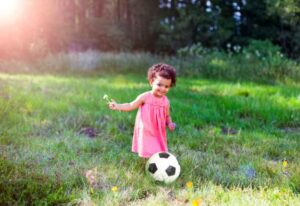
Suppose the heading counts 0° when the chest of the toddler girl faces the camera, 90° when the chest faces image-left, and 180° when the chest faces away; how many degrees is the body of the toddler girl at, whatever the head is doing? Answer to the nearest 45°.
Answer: approximately 315°

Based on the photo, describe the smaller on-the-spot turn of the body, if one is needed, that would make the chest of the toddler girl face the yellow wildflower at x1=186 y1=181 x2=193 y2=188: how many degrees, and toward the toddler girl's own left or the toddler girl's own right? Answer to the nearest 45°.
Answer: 0° — they already face it
